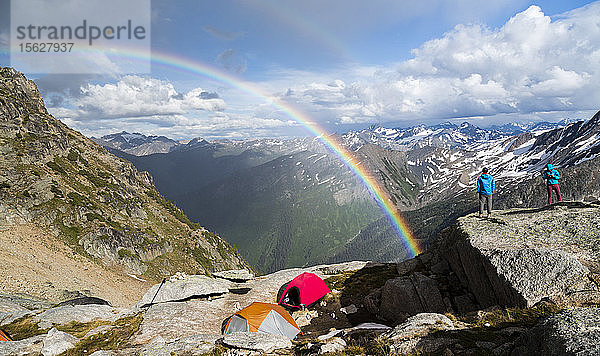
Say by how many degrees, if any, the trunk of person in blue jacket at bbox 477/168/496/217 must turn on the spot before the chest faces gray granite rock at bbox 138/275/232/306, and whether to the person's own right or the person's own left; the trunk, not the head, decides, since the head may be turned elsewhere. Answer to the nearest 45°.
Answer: approximately 90° to the person's own left

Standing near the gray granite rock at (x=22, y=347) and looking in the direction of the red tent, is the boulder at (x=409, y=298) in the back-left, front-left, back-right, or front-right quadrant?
front-right

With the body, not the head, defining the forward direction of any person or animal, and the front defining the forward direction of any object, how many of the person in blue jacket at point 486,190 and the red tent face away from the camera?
1

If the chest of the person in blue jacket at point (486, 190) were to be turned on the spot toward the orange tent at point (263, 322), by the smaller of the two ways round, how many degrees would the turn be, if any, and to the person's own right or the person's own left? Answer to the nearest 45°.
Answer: approximately 135° to the person's own left

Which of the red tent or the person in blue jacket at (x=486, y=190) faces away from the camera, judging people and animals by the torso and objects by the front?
the person in blue jacket

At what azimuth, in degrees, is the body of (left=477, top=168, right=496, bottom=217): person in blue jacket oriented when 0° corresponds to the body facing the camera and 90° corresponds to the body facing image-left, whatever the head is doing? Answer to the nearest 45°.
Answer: approximately 180°

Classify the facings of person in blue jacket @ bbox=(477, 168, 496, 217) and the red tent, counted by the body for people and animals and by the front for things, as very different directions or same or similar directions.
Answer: very different directions

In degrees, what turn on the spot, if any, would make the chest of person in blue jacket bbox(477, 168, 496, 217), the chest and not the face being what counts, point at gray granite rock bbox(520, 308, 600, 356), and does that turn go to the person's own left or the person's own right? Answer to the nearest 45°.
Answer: approximately 180°

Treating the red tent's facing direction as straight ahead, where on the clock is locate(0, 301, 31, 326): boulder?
The boulder is roughly at 1 o'clock from the red tent.

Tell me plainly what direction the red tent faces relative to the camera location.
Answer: facing the viewer and to the left of the viewer

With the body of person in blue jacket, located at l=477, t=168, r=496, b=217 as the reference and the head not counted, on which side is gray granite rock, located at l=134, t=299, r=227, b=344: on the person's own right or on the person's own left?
on the person's own left
